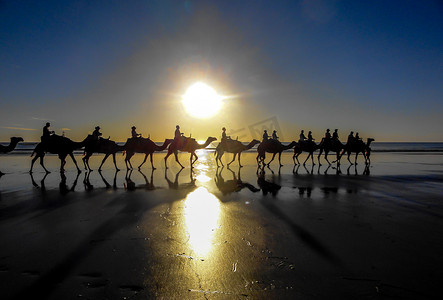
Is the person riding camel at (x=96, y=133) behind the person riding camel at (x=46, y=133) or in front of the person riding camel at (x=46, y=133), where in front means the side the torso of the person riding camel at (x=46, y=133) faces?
in front

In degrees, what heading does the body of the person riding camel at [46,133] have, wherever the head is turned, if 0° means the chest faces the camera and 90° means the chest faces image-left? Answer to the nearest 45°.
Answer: approximately 270°

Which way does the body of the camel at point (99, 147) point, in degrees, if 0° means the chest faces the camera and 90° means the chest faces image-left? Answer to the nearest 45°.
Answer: approximately 270°

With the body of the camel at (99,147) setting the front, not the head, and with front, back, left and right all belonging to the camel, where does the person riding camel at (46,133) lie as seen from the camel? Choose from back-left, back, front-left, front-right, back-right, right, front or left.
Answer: back

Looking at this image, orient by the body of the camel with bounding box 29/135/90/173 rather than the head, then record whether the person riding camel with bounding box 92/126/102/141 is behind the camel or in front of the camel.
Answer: in front
